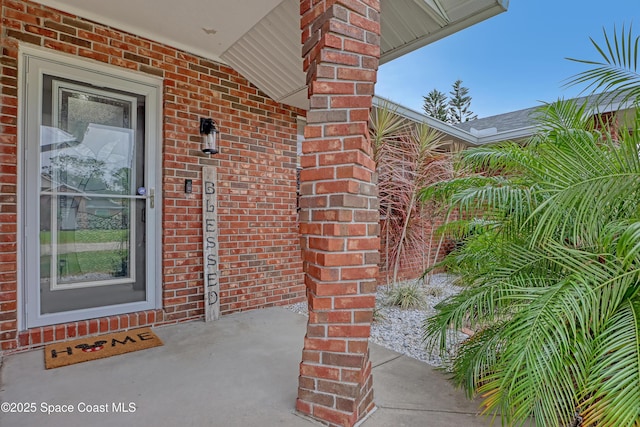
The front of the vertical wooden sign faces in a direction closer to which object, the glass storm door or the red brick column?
the red brick column

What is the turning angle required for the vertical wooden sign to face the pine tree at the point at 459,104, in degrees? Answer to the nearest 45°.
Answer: approximately 135° to its left

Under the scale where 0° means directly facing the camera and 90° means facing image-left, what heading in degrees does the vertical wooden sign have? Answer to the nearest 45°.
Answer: approximately 0°

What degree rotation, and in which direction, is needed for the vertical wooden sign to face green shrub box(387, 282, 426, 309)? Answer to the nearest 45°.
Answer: approximately 90° to its left

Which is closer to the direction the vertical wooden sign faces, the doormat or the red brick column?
the red brick column

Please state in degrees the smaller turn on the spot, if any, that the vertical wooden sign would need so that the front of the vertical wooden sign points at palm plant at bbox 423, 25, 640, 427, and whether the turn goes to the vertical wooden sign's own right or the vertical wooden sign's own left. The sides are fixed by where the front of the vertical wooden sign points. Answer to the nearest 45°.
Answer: approximately 45° to the vertical wooden sign's own left

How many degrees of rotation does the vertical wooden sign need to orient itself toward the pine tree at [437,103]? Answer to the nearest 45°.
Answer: approximately 135° to its left

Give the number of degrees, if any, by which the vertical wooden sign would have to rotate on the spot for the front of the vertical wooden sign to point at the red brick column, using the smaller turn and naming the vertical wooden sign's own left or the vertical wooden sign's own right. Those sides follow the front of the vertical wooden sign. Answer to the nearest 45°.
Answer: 0° — it already faces it

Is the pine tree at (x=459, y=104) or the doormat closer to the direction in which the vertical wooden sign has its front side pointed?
the doormat

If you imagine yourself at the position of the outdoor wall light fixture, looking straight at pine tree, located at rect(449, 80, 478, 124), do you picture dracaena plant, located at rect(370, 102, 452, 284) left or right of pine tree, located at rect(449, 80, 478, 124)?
right

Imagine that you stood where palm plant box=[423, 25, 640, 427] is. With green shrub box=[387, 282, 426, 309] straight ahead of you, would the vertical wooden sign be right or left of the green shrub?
left

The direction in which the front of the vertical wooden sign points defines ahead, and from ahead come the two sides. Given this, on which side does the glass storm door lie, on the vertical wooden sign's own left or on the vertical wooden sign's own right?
on the vertical wooden sign's own right

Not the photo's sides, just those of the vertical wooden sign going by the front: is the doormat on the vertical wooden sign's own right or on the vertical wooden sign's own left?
on the vertical wooden sign's own right
